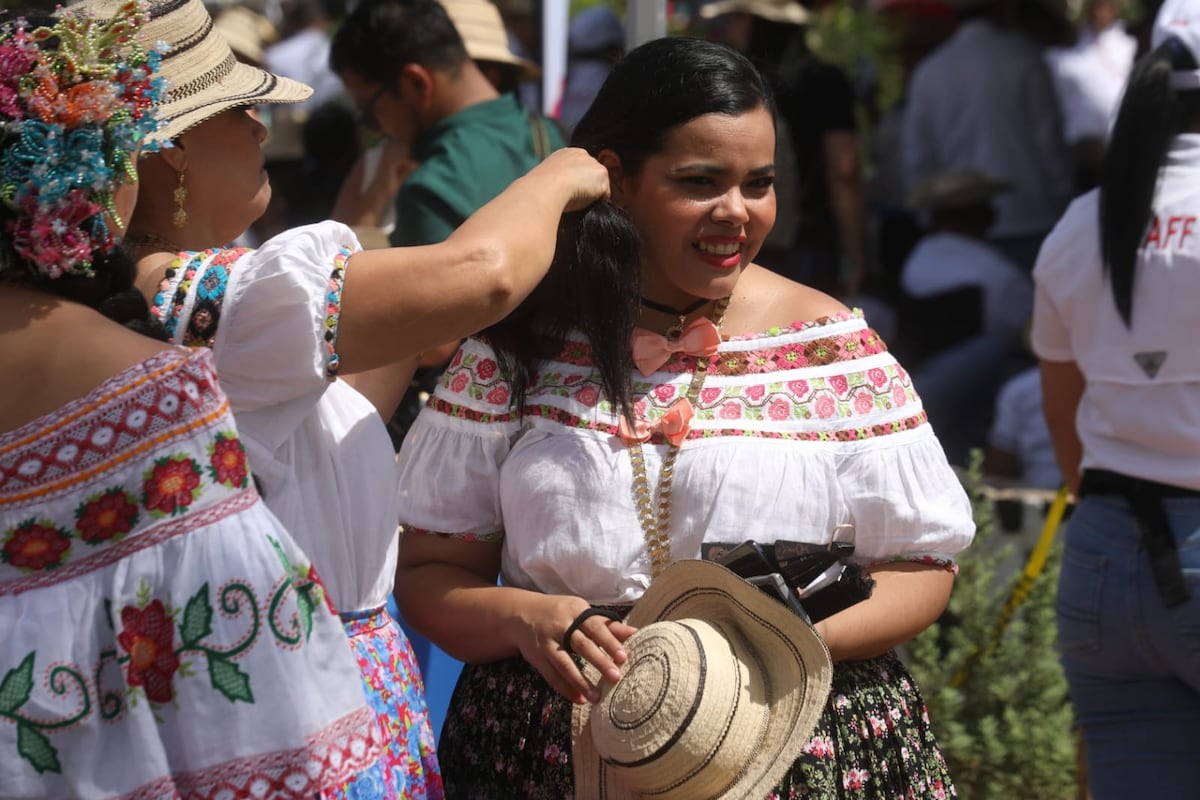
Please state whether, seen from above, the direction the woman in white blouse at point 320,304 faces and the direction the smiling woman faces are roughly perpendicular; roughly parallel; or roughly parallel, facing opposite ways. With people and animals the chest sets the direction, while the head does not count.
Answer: roughly perpendicular

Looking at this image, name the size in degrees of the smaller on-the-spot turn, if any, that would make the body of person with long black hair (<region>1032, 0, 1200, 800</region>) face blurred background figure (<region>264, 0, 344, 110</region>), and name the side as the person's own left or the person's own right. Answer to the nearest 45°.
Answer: approximately 45° to the person's own left

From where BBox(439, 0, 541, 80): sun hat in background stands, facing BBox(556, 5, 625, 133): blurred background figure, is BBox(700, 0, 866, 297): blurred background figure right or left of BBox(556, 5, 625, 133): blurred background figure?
right

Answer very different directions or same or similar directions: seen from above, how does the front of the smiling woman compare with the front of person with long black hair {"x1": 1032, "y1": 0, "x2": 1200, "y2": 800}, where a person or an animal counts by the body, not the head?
very different directions

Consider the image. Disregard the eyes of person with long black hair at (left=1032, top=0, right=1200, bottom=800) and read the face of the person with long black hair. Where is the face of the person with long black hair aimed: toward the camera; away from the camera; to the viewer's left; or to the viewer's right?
away from the camera

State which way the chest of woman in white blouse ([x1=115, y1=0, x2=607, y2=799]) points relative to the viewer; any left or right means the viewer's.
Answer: facing to the right of the viewer

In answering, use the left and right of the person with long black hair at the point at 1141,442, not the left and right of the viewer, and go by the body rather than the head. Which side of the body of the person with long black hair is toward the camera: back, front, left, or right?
back

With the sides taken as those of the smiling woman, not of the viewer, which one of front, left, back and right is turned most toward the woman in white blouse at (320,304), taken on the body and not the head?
right

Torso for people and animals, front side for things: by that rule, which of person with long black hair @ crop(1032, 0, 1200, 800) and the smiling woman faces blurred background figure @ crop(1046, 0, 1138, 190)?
the person with long black hair
